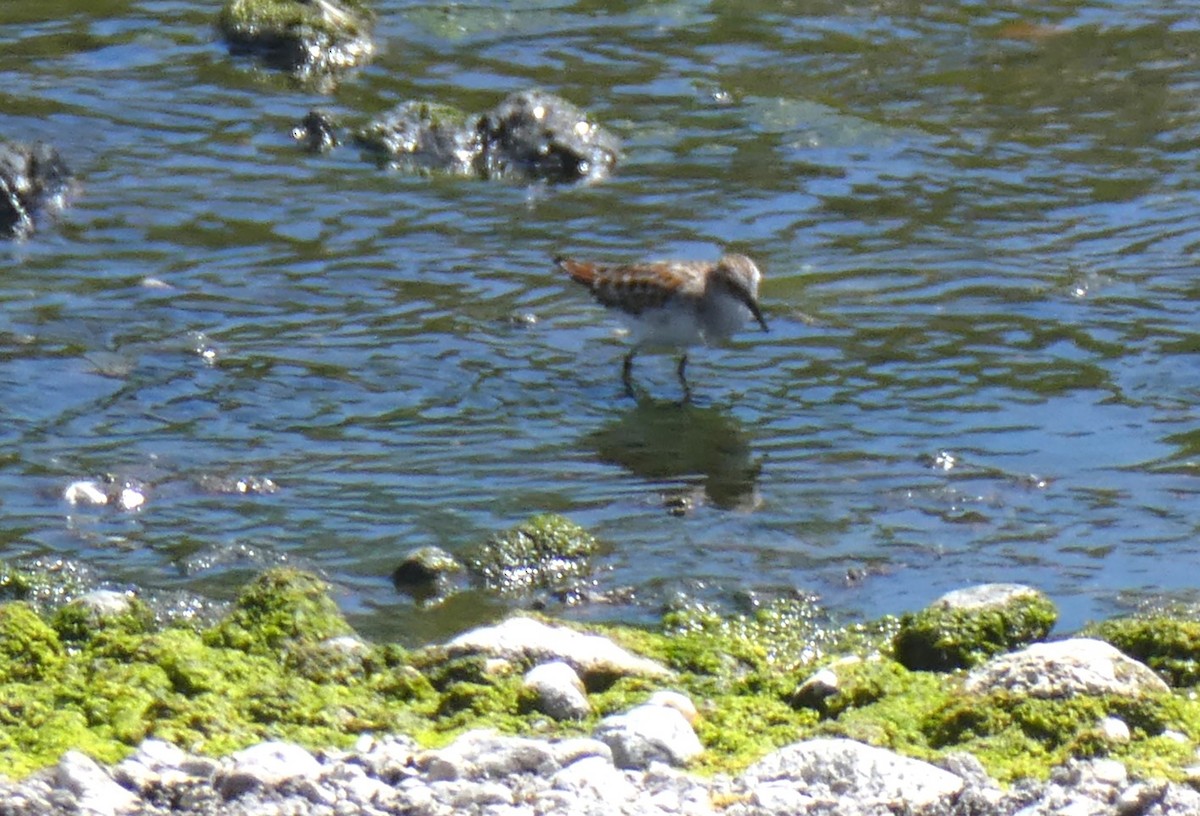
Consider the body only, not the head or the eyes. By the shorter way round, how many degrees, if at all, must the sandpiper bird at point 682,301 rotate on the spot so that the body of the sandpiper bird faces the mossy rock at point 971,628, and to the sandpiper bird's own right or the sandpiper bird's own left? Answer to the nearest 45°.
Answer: approximately 90° to the sandpiper bird's own right

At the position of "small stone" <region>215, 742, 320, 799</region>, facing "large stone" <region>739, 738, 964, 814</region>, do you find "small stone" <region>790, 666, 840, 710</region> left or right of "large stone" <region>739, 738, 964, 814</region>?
left

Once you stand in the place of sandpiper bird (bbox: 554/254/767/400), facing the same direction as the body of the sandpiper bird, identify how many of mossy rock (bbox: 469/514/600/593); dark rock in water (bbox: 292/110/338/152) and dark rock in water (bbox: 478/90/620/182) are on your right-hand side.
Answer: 1

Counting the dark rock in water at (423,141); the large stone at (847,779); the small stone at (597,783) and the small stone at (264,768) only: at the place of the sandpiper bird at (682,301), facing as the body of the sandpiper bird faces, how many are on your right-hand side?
3

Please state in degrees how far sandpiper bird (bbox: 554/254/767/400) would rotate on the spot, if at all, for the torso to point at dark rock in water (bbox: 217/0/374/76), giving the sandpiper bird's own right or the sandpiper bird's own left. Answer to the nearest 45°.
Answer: approximately 135° to the sandpiper bird's own left

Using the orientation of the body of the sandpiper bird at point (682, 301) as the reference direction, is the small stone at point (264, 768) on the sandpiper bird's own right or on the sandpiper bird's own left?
on the sandpiper bird's own right

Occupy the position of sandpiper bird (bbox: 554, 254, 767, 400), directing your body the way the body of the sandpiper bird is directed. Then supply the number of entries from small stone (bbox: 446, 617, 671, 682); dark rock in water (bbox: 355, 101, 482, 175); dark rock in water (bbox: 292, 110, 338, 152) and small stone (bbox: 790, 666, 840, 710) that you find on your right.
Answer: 2

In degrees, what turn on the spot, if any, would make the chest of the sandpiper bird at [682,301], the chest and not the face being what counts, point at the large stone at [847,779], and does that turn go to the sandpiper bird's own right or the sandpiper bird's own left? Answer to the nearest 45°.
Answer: approximately 90° to the sandpiper bird's own right

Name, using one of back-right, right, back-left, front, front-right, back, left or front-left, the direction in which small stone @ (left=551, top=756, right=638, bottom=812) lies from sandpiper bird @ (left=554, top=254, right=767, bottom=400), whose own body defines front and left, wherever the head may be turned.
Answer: right

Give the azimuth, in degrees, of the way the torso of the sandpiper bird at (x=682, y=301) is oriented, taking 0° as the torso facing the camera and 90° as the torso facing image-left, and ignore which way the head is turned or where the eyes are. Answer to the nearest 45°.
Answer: approximately 270°

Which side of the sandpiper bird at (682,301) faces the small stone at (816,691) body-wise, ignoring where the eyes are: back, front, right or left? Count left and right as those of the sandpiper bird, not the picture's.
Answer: right

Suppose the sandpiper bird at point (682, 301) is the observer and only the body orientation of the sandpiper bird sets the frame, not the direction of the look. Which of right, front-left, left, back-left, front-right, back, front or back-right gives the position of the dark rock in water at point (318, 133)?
back-left

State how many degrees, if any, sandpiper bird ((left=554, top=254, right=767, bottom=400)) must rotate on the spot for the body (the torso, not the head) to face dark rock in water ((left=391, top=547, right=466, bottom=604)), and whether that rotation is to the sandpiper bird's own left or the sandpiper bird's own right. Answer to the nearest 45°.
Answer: approximately 90° to the sandpiper bird's own right

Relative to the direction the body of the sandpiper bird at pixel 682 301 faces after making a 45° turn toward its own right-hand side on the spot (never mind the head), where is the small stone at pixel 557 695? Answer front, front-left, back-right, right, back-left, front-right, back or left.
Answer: front-right
